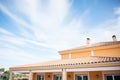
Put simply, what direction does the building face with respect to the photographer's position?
facing the viewer and to the left of the viewer
